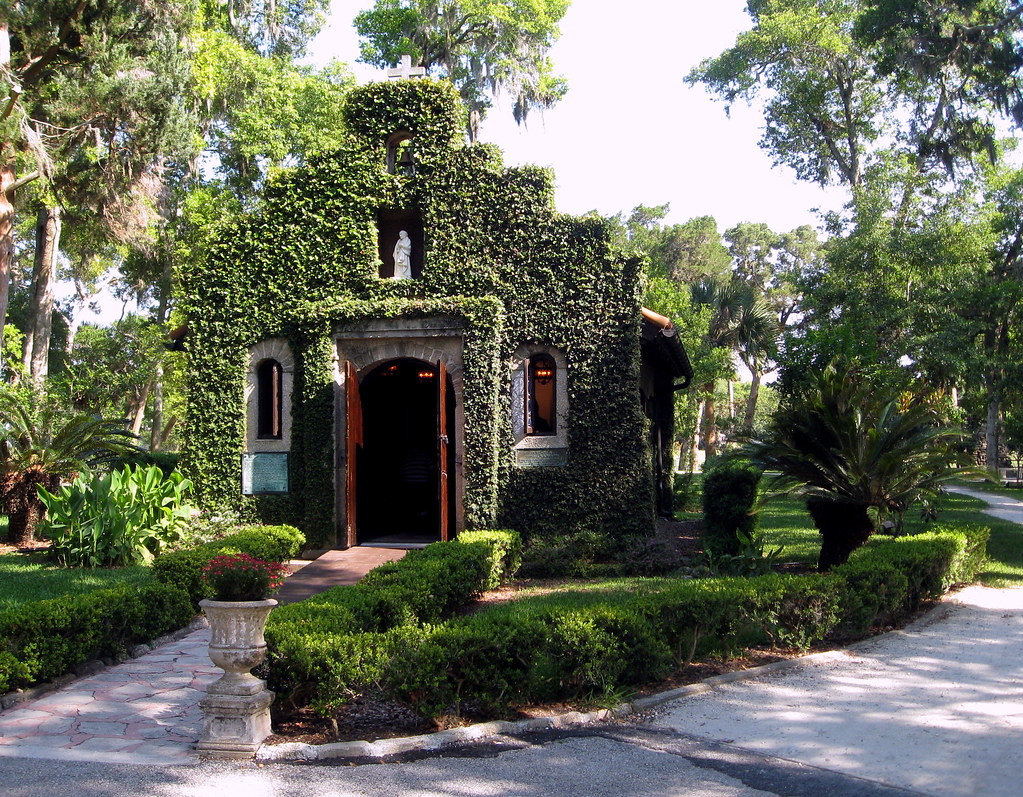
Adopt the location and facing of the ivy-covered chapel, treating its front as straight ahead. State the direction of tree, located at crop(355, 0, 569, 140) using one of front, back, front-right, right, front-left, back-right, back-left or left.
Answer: back

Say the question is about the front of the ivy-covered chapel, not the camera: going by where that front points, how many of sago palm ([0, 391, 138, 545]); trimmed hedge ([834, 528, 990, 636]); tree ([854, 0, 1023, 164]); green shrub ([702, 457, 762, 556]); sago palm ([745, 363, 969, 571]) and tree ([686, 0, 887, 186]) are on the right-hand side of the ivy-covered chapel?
1

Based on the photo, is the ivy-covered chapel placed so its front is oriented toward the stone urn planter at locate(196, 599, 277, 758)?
yes

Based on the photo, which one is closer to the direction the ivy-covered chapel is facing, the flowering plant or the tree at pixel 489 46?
the flowering plant

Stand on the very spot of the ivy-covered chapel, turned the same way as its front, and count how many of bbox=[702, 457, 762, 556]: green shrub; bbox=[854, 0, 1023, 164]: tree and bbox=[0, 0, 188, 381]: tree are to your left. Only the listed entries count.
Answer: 2

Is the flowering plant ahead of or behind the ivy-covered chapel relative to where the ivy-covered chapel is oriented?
ahead

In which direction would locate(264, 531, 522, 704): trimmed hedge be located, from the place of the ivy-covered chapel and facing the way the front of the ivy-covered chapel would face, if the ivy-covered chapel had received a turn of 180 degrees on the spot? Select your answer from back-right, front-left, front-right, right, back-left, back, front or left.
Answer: back

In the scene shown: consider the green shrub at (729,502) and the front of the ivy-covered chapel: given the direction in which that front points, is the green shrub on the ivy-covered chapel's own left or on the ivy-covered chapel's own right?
on the ivy-covered chapel's own left

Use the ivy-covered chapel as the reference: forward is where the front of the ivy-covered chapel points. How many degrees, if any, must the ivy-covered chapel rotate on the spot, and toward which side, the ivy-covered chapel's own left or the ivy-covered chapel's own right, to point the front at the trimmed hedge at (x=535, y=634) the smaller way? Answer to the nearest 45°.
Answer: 0° — it already faces it

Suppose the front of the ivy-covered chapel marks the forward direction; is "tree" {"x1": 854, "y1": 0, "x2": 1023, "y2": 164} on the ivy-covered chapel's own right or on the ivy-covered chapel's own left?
on the ivy-covered chapel's own left

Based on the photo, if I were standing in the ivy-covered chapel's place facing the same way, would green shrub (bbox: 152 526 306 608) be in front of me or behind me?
in front

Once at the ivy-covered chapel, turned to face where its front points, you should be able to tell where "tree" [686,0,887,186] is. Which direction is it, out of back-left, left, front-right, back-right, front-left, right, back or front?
back-left

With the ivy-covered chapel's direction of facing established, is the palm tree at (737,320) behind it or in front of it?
behind

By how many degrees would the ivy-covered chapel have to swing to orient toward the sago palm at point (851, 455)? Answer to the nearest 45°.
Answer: approximately 45° to its left

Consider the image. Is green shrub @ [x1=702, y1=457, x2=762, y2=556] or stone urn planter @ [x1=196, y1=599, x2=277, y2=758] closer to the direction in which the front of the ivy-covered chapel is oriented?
the stone urn planter

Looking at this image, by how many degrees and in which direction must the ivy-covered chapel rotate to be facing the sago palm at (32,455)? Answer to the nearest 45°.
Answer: approximately 90° to its right

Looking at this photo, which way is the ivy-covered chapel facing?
toward the camera
